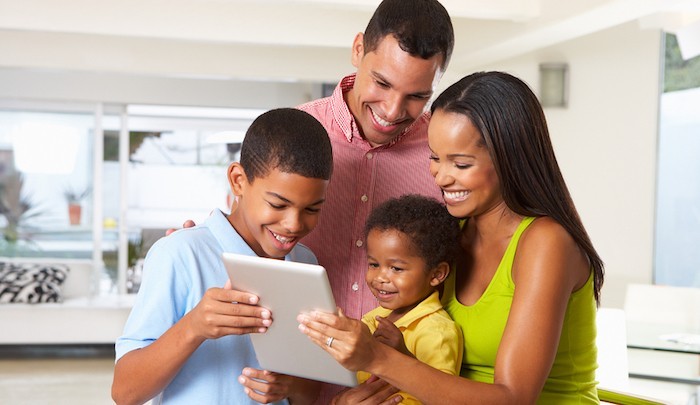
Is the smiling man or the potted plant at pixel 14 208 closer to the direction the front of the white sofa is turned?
the smiling man

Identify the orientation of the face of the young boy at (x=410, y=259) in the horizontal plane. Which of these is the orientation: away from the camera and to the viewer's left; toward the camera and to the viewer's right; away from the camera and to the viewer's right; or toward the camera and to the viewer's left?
toward the camera and to the viewer's left

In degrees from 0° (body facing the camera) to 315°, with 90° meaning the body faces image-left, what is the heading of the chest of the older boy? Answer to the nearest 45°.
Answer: approximately 315°

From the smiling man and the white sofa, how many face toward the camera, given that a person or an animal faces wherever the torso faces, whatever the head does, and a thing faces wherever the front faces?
2

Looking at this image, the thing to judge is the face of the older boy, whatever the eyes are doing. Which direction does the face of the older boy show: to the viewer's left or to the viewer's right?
to the viewer's right

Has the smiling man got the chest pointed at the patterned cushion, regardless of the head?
no

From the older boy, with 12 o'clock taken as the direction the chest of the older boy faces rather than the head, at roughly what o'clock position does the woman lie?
The woman is roughly at 11 o'clock from the older boy.

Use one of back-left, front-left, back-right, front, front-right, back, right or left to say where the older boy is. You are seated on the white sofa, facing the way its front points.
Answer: front

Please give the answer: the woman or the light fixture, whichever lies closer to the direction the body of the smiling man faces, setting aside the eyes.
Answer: the woman

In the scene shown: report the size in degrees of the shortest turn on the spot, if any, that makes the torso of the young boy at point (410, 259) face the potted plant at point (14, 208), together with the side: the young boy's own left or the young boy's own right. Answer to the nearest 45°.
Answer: approximately 90° to the young boy's own right

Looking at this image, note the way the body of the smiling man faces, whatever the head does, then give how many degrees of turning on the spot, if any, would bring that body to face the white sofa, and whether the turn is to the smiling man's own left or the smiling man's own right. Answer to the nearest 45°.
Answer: approximately 135° to the smiling man's own right

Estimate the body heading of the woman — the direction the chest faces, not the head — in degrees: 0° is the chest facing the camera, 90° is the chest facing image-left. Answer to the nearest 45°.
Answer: approximately 45°

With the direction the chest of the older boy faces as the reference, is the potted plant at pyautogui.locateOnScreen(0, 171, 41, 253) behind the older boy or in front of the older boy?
behind

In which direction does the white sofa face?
toward the camera

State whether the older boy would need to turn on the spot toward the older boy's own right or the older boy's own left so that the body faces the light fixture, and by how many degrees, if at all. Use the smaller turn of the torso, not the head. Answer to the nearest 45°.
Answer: approximately 90° to the older boy's own left

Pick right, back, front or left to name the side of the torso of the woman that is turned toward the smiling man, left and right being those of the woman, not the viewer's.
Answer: right
